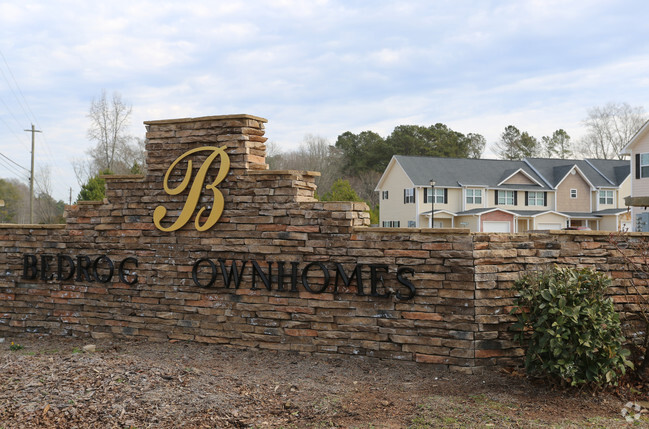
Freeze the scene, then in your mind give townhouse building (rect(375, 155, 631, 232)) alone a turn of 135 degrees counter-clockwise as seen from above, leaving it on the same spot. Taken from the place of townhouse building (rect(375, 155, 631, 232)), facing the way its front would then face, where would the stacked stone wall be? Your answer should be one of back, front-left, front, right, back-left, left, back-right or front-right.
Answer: back

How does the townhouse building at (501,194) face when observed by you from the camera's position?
facing the viewer and to the right of the viewer

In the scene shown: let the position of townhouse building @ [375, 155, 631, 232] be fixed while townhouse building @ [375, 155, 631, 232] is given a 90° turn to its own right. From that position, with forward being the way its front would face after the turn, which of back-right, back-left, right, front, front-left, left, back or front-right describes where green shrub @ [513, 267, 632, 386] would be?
front-left

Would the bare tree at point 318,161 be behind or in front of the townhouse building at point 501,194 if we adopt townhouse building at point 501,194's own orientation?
behind
